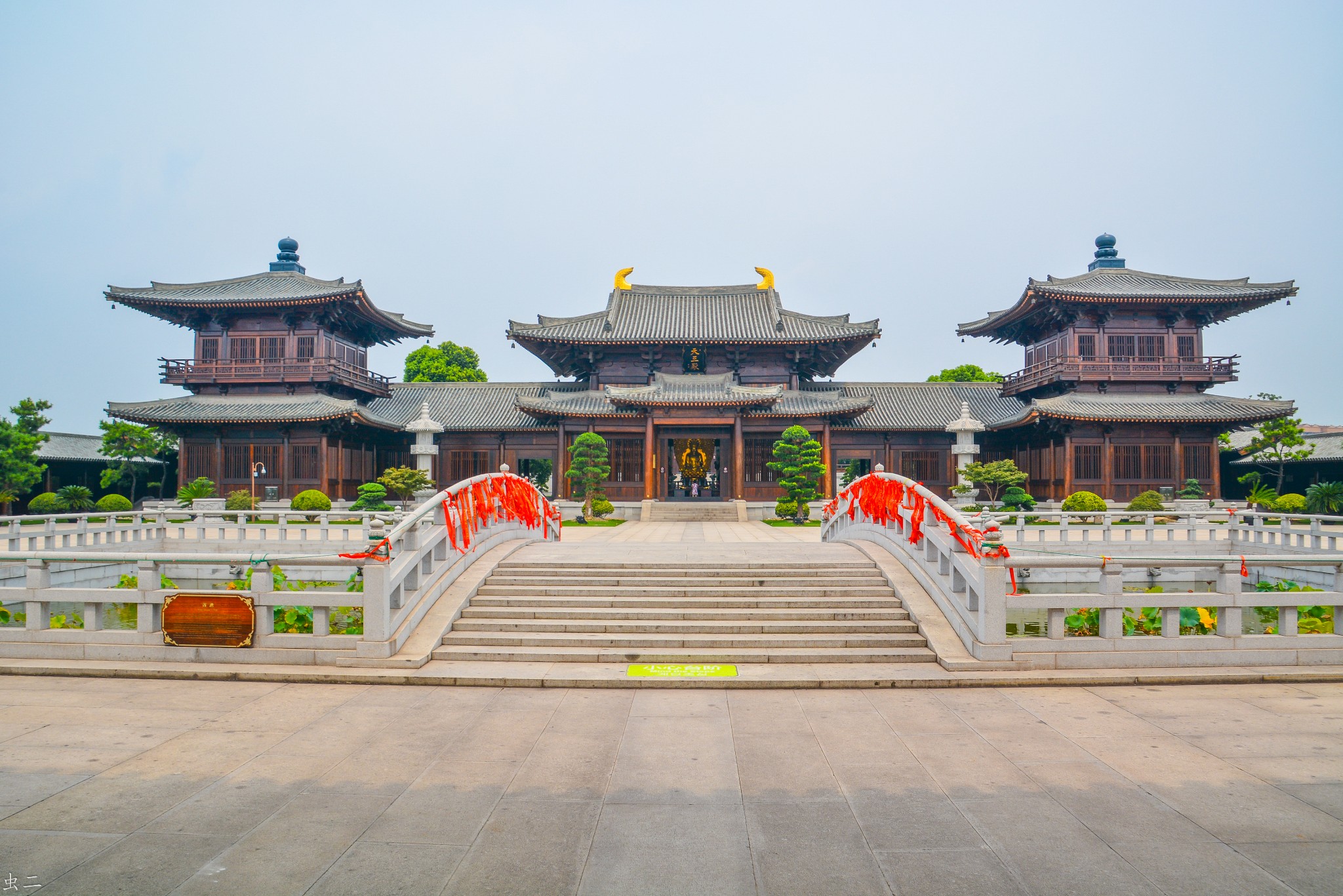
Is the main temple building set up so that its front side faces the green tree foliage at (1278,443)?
no

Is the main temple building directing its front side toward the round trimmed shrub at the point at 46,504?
no

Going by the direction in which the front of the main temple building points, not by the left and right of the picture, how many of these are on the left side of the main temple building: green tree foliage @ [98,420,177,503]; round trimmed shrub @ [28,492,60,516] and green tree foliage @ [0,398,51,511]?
0

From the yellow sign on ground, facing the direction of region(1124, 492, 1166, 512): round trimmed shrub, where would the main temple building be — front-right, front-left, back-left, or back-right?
front-left

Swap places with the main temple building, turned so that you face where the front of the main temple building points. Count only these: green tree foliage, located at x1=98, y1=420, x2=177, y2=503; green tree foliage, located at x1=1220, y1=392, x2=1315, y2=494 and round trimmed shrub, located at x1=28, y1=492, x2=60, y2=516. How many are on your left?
1

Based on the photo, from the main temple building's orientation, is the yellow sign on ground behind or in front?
in front

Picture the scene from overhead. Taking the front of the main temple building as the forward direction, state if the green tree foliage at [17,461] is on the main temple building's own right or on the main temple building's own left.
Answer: on the main temple building's own right

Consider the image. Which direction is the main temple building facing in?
toward the camera

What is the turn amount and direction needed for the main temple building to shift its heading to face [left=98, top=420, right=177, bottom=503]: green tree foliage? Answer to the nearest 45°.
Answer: approximately 90° to its right

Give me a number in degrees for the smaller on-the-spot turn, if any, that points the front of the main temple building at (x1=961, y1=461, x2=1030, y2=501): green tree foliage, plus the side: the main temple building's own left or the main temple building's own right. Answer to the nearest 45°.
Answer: approximately 90° to the main temple building's own left

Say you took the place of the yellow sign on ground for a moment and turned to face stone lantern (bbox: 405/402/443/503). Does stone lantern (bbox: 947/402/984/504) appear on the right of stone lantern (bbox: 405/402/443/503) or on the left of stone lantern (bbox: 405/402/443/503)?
right

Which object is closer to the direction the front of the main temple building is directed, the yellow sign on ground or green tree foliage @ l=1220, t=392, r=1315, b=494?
the yellow sign on ground

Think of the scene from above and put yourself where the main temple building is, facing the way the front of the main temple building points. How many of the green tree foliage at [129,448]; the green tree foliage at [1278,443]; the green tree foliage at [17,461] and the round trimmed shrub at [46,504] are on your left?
1
